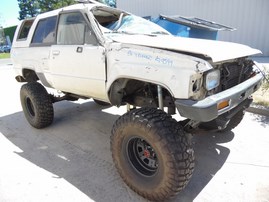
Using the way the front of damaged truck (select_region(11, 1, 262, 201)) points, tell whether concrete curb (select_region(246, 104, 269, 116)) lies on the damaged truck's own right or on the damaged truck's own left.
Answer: on the damaged truck's own left

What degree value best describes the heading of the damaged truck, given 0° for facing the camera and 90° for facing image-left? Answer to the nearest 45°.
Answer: approximately 315°
